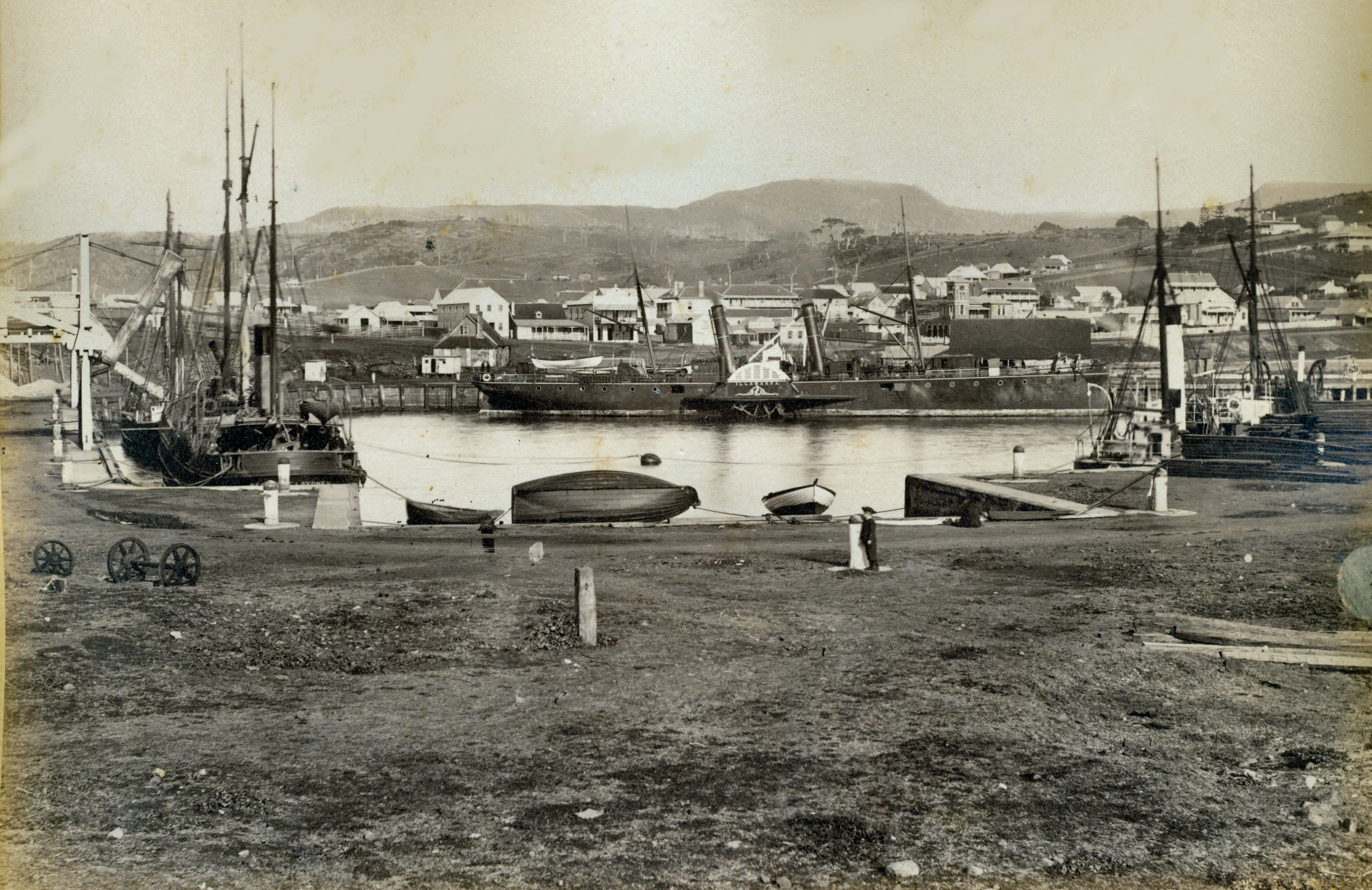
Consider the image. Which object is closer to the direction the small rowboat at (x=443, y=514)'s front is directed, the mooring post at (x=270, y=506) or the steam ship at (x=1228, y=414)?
the mooring post

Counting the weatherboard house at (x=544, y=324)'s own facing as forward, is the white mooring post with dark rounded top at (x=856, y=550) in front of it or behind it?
in front

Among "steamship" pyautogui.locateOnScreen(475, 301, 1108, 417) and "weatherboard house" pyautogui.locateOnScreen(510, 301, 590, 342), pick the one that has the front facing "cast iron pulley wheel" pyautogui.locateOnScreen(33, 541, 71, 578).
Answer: the weatherboard house

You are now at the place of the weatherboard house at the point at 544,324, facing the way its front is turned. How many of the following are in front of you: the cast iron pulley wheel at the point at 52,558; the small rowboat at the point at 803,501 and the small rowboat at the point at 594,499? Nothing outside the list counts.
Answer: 3

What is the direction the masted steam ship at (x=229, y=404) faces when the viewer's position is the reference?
facing away from the viewer and to the left of the viewer

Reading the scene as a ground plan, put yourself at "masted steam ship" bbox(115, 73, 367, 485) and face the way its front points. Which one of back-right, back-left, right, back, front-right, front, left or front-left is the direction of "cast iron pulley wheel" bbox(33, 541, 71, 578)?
back-left

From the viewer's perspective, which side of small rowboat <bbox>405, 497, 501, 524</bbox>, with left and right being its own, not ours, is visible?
left
